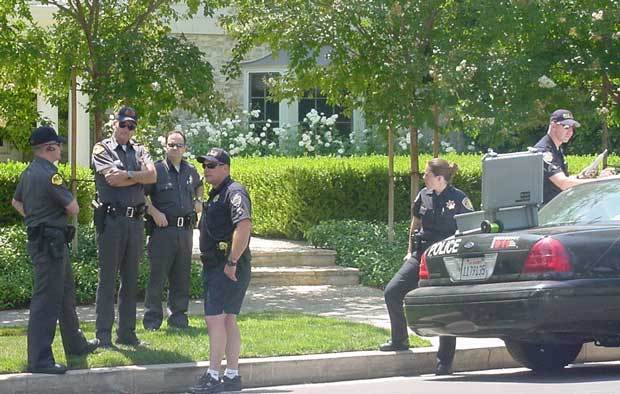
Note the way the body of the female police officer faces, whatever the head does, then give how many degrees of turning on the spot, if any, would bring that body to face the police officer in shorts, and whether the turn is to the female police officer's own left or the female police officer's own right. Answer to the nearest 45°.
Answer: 0° — they already face them

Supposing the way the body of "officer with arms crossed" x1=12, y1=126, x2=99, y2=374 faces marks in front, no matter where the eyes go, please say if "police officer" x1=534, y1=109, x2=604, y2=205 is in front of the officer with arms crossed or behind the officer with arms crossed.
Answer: in front

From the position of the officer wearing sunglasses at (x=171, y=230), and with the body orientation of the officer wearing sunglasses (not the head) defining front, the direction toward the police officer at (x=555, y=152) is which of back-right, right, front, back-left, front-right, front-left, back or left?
left

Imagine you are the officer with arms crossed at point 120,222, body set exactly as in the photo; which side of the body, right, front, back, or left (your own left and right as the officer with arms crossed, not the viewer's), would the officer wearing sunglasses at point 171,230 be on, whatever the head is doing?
left

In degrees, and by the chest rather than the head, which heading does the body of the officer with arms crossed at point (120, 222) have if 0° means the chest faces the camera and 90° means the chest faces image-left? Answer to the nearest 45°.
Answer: approximately 315°

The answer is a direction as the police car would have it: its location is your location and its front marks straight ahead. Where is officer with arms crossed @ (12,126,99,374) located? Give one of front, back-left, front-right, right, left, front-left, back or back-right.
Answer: back-left

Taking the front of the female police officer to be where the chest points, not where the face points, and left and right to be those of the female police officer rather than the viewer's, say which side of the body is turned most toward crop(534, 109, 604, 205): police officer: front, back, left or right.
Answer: back

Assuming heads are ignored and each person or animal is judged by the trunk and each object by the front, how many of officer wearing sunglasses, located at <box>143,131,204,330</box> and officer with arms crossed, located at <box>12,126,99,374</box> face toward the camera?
1
